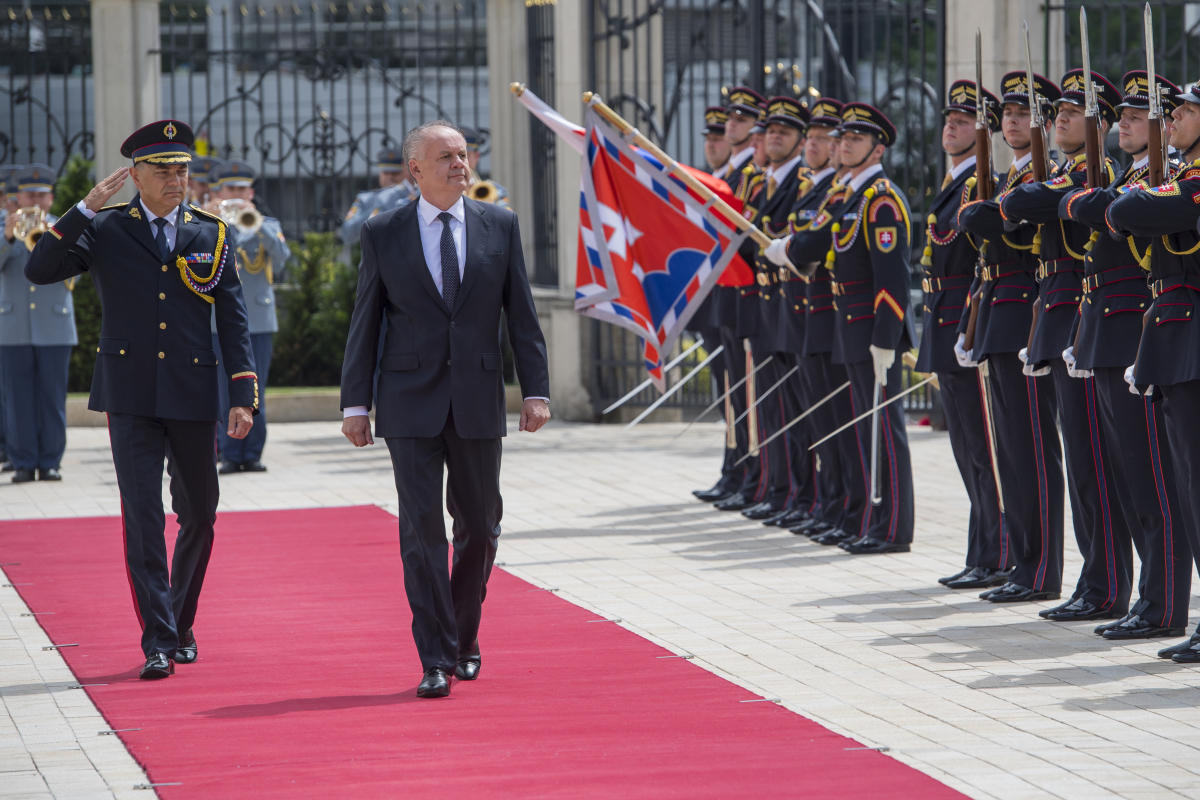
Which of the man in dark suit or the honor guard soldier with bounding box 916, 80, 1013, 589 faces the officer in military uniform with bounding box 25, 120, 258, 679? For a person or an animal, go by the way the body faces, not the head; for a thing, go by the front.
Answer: the honor guard soldier

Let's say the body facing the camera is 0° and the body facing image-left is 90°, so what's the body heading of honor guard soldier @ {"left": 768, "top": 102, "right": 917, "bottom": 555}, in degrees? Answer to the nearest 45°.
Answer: approximately 45°

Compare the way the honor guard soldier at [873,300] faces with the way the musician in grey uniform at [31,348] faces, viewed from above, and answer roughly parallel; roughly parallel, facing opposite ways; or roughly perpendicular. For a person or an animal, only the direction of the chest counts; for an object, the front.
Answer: roughly perpendicular

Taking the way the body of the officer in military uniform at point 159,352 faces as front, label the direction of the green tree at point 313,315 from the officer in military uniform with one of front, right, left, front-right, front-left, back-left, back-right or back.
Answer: back

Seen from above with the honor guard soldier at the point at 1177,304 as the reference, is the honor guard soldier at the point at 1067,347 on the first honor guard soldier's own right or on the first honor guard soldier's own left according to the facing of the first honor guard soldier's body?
on the first honor guard soldier's own right

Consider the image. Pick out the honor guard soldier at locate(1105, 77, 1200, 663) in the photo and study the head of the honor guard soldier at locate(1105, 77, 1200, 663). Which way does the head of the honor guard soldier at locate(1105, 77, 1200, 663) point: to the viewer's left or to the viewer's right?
to the viewer's left

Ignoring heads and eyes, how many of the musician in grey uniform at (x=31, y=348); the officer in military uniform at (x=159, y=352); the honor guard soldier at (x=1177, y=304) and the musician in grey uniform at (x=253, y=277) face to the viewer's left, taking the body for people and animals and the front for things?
1

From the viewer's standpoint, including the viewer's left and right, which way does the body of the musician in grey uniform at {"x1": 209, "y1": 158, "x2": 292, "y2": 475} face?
facing the viewer

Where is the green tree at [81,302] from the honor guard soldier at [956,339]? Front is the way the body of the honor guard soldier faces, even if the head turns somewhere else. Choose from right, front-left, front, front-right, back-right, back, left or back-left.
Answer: right

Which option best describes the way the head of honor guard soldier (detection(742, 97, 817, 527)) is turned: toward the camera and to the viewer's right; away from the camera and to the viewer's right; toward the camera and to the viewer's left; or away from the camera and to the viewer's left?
toward the camera and to the viewer's left

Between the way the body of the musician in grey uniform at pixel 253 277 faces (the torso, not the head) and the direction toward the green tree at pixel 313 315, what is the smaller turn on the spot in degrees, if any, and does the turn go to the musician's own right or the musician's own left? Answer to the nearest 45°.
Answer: approximately 180°

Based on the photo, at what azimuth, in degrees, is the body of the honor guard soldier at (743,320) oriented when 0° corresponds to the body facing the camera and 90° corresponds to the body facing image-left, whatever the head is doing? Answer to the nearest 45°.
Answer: approximately 45°

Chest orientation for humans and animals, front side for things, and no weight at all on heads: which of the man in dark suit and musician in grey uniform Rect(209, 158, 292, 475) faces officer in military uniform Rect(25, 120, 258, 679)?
the musician in grey uniform

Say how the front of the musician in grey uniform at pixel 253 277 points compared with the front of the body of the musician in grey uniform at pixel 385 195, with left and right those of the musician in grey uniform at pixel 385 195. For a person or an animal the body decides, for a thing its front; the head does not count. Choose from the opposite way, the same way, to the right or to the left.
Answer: the same way

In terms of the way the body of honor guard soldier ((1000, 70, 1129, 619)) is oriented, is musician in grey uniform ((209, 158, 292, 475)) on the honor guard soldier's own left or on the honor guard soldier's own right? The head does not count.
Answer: on the honor guard soldier's own right

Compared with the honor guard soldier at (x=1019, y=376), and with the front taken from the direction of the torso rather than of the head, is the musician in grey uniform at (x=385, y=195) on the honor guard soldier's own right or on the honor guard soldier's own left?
on the honor guard soldier's own right

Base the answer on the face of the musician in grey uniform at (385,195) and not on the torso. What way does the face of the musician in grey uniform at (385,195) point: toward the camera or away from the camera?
toward the camera

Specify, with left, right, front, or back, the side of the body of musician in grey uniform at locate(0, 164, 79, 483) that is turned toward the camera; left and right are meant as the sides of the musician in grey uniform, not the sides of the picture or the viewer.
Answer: front
